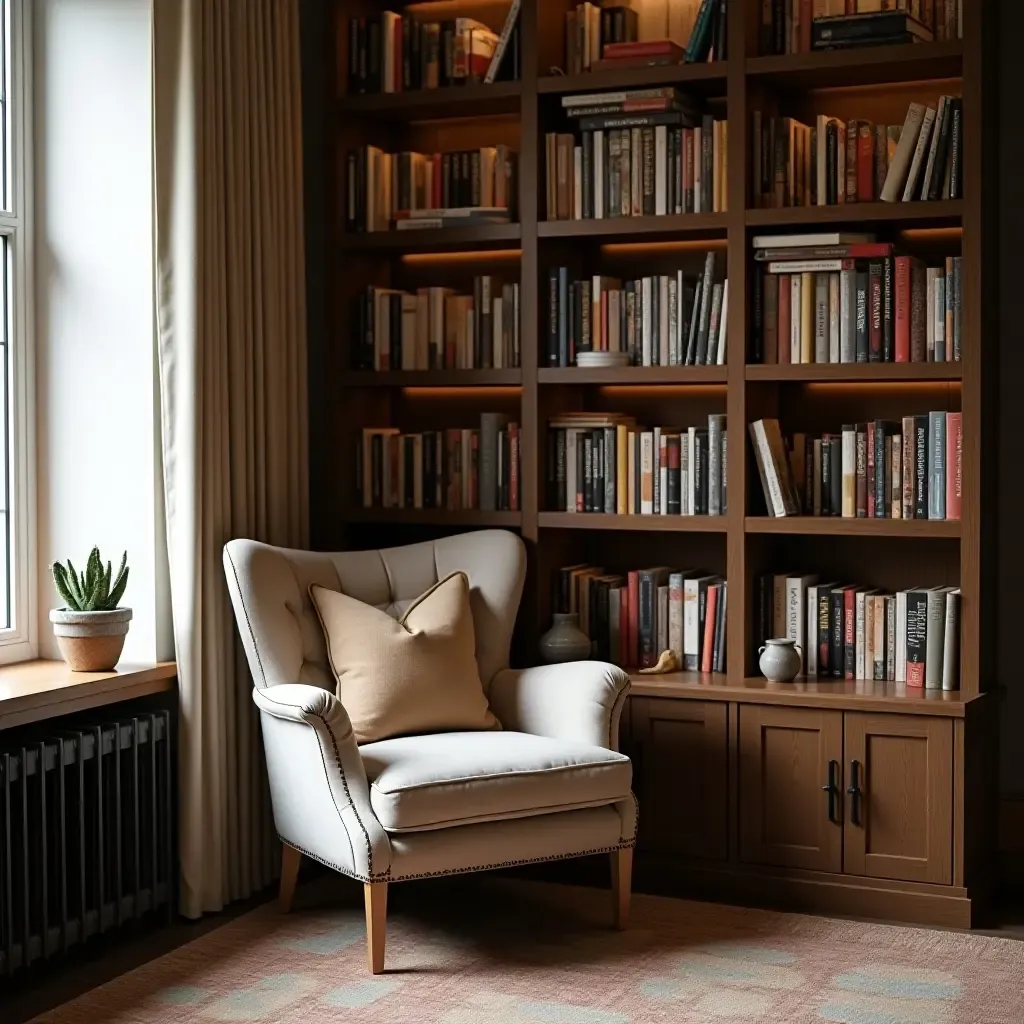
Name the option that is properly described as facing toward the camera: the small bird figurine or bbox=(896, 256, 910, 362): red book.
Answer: the red book

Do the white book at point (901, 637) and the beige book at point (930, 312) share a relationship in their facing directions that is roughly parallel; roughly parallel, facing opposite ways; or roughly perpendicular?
roughly parallel

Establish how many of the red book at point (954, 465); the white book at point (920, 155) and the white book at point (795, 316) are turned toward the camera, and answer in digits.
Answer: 3

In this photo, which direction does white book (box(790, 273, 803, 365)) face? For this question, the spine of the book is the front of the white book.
toward the camera

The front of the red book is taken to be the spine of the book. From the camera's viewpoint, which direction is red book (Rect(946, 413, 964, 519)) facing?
toward the camera

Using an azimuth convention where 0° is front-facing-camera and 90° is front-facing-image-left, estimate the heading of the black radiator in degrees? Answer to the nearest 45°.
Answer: approximately 315°

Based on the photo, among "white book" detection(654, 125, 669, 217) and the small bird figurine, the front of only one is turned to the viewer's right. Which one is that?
the small bird figurine

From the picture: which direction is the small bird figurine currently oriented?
to the viewer's right

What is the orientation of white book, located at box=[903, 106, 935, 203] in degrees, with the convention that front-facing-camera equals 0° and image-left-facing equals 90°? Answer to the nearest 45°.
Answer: approximately 0°

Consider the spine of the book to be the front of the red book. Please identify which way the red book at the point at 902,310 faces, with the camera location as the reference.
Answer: facing the viewer
